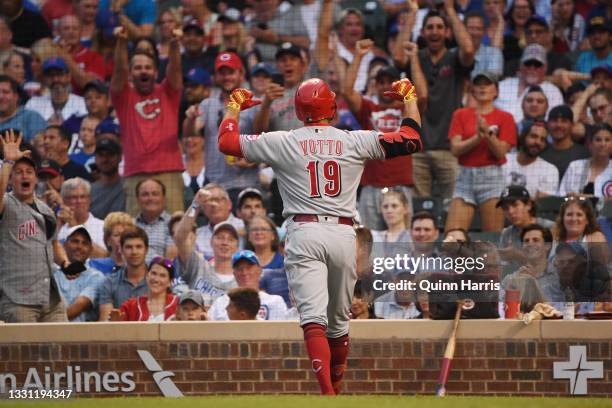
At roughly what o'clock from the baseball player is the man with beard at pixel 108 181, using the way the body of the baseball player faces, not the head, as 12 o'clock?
The man with beard is roughly at 11 o'clock from the baseball player.

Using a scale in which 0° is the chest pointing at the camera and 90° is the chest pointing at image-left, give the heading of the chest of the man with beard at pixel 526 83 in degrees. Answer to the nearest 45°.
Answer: approximately 0°

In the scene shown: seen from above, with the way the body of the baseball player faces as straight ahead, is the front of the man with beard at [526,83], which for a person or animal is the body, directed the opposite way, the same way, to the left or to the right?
the opposite way

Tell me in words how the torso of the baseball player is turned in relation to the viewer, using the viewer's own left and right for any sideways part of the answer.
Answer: facing away from the viewer

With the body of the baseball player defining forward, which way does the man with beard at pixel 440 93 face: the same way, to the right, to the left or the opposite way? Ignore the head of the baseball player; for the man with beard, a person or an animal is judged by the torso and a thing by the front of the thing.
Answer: the opposite way

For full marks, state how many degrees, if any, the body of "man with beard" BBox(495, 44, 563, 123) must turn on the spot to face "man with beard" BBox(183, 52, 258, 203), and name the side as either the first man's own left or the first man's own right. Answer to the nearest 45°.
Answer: approximately 90° to the first man's own right

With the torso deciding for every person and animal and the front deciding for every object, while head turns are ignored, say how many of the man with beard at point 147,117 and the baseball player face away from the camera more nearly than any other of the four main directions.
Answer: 1

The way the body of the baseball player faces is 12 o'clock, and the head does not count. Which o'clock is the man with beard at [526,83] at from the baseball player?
The man with beard is roughly at 1 o'clock from the baseball player.

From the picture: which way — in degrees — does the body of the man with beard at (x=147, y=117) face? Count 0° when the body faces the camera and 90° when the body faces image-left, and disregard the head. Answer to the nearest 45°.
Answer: approximately 0°

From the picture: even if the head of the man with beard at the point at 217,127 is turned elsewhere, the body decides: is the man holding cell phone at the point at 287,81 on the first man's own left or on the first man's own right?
on the first man's own left

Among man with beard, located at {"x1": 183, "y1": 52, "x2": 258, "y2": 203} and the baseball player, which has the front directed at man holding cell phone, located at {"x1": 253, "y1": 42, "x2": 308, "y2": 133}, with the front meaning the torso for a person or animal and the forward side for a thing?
the baseball player
